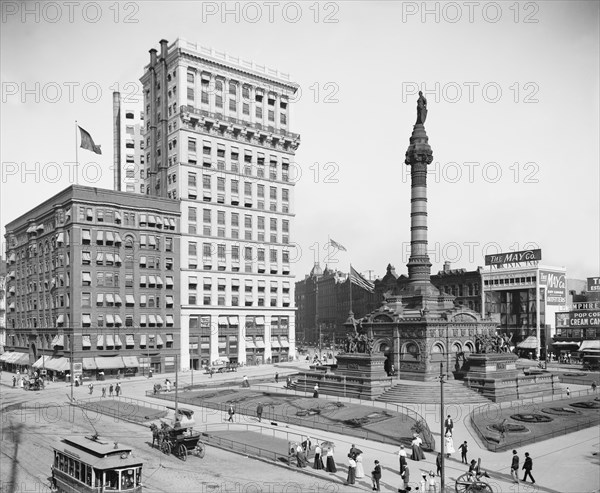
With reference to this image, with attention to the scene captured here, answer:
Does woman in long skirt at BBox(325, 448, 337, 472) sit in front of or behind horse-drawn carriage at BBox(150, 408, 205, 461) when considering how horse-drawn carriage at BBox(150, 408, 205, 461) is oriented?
behind

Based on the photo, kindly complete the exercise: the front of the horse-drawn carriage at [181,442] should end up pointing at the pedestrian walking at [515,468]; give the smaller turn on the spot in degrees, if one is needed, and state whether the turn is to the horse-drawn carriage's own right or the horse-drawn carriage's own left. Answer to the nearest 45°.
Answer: approximately 180°

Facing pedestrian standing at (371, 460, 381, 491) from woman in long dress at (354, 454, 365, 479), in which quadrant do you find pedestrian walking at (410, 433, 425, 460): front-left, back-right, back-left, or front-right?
back-left

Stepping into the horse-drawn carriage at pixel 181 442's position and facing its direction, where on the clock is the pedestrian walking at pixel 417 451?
The pedestrian walking is roughly at 5 o'clock from the horse-drawn carriage.

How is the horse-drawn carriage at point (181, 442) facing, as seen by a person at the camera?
facing away from the viewer and to the left of the viewer

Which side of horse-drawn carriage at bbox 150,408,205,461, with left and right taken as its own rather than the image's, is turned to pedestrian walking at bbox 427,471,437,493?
back

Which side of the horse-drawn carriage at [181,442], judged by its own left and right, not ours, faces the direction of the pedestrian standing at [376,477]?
back

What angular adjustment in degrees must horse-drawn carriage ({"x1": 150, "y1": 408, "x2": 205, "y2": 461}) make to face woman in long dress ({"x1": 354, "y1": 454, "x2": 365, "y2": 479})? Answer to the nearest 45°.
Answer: approximately 180°
